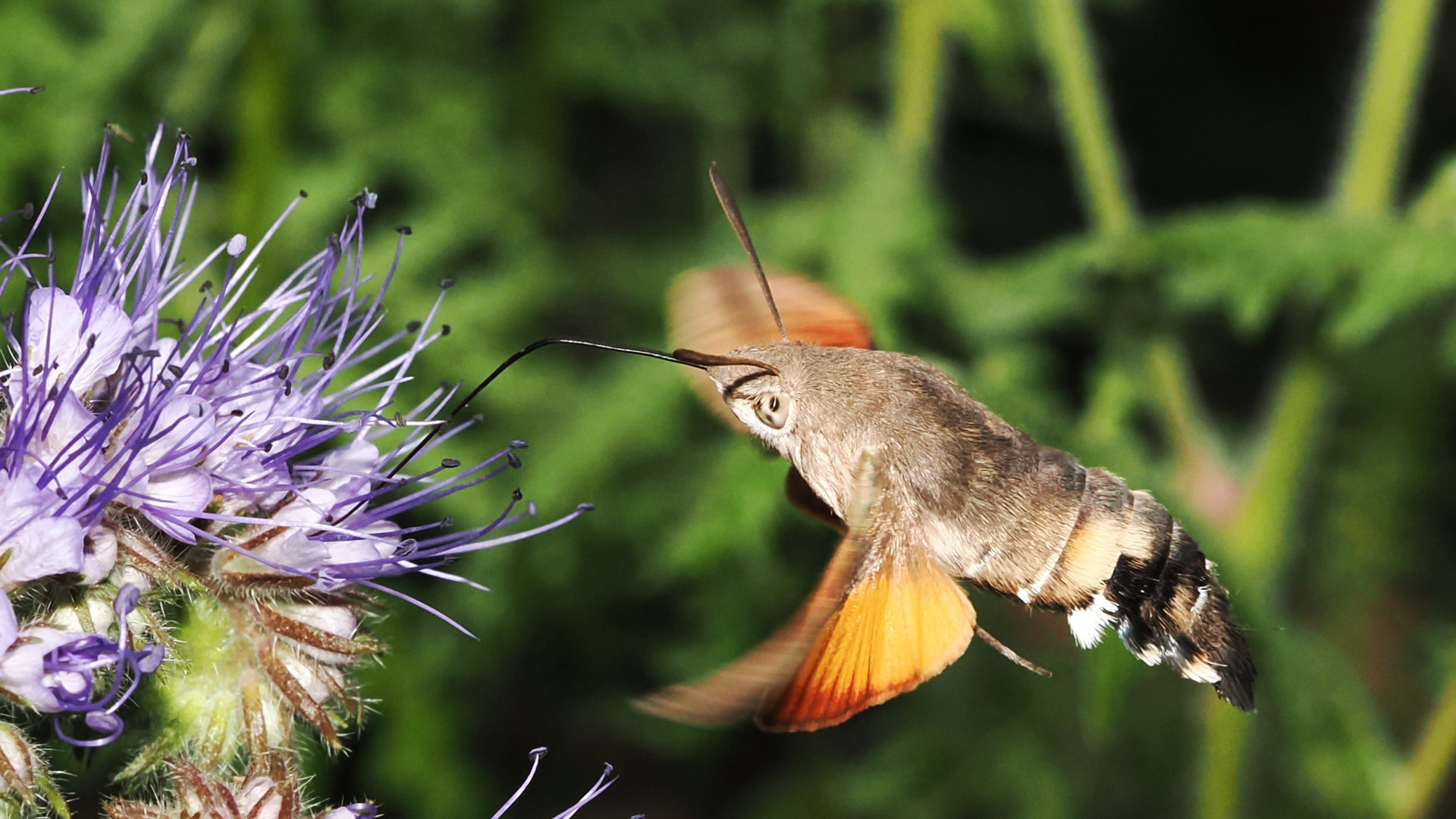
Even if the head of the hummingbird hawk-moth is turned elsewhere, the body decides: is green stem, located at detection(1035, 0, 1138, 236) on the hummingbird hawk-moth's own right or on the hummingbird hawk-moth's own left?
on the hummingbird hawk-moth's own right

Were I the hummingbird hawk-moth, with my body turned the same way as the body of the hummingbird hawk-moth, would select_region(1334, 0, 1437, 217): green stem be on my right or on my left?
on my right

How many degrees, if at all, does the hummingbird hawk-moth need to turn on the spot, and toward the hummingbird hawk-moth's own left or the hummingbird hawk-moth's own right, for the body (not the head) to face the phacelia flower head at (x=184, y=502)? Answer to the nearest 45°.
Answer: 0° — it already faces it

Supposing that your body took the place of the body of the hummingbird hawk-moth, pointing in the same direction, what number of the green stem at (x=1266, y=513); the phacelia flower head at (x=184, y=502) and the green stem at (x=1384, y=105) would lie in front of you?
1

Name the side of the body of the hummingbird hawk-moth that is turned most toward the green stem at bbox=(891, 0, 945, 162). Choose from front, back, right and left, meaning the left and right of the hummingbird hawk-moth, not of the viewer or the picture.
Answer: right

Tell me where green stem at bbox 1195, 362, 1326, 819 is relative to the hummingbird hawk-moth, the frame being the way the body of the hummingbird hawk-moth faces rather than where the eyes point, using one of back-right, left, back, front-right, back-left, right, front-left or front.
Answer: back-right

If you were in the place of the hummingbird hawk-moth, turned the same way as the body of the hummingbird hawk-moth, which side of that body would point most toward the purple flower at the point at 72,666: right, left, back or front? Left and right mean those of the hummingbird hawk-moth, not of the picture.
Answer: front

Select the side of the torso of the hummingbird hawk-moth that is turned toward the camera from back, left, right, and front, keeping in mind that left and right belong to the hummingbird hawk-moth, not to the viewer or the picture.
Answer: left

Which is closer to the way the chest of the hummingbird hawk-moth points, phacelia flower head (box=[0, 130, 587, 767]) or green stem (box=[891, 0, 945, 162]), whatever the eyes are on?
the phacelia flower head
